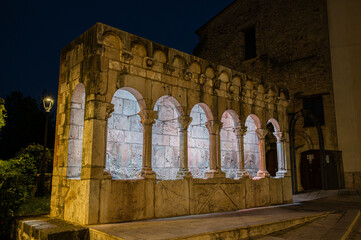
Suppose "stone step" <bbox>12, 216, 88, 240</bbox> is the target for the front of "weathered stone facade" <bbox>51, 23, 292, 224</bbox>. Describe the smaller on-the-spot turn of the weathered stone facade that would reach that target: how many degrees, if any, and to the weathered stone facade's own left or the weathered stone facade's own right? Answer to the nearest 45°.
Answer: approximately 90° to the weathered stone facade's own right
